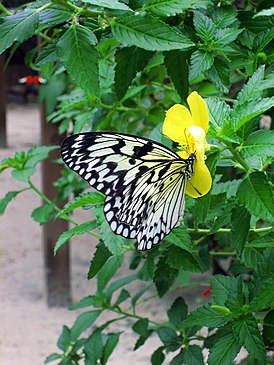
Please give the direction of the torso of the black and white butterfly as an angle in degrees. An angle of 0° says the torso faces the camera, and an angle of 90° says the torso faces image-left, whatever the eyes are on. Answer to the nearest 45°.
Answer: approximately 270°
